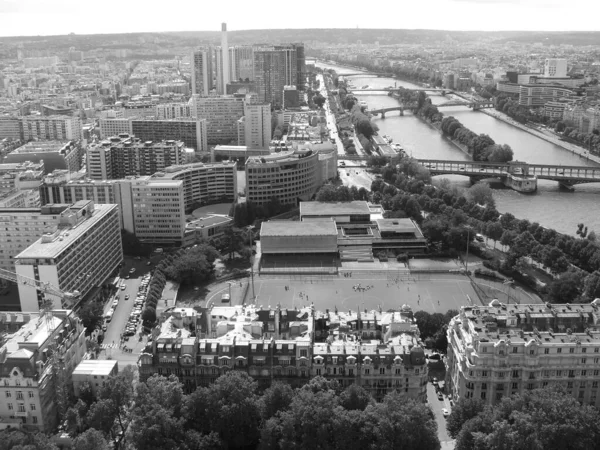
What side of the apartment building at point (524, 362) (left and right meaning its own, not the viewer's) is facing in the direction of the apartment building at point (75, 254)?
right

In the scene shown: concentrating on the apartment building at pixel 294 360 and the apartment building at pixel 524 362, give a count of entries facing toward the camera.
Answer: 2

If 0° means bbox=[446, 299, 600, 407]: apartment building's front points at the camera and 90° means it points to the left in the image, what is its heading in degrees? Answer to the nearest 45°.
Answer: approximately 0°

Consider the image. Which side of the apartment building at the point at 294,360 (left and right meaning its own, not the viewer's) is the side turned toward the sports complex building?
back

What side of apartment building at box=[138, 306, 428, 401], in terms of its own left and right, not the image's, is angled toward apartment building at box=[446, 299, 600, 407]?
left

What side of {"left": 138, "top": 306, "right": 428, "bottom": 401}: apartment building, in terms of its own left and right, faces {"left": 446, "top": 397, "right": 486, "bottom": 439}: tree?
left

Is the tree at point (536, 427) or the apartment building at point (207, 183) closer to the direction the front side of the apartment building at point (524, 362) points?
the tree

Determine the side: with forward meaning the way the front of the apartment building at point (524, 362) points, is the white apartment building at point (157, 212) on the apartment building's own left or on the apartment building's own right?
on the apartment building's own right

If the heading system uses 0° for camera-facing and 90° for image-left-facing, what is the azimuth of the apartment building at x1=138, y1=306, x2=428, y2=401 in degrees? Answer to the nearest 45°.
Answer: approximately 0°

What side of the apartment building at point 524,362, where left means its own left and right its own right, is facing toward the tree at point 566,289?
back

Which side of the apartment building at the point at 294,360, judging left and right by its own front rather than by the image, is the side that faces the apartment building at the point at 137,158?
back

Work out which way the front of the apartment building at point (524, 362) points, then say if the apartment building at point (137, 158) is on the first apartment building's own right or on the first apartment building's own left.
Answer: on the first apartment building's own right

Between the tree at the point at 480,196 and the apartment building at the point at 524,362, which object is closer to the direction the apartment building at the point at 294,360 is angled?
the apartment building

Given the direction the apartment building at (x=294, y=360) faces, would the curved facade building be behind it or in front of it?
behind

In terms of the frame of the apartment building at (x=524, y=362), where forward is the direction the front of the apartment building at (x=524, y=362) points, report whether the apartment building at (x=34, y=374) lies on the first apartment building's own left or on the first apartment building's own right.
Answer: on the first apartment building's own right

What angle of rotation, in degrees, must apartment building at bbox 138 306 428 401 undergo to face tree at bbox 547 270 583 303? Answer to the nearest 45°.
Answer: approximately 135° to its left

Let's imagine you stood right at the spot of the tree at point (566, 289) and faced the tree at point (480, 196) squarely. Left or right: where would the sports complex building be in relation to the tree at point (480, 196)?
left
